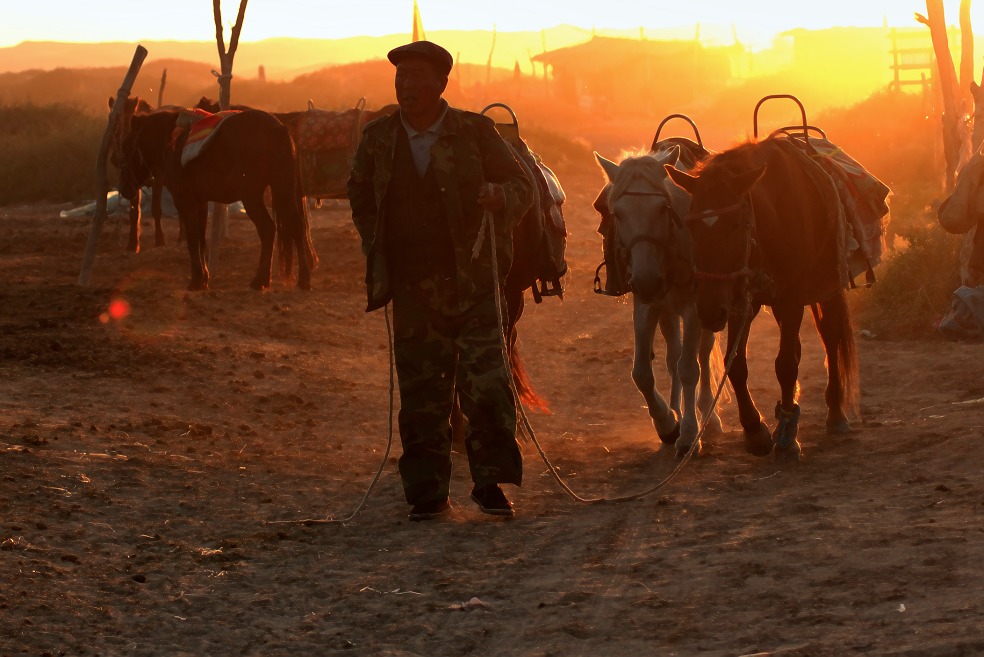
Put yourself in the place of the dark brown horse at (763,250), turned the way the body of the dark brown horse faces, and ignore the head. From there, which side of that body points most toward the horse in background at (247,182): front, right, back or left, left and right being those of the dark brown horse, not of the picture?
right

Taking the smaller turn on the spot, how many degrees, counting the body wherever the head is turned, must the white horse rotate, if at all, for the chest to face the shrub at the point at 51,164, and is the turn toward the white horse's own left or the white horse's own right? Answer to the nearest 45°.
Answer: approximately 135° to the white horse's own right

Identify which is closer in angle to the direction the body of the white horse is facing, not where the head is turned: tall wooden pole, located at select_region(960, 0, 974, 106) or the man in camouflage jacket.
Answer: the man in camouflage jacket

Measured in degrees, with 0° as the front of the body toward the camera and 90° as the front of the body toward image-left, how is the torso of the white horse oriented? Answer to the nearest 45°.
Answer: approximately 0°

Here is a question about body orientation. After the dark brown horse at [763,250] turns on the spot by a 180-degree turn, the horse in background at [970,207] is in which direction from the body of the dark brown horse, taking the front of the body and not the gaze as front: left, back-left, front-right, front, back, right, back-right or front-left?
front

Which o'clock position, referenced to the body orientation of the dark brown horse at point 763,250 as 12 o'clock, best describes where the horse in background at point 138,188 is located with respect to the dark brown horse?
The horse in background is roughly at 3 o'clock from the dark brown horse.

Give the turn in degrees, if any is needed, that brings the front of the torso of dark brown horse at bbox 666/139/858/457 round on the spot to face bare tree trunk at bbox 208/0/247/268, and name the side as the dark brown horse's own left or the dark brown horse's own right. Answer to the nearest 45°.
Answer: approximately 90° to the dark brown horse's own right
